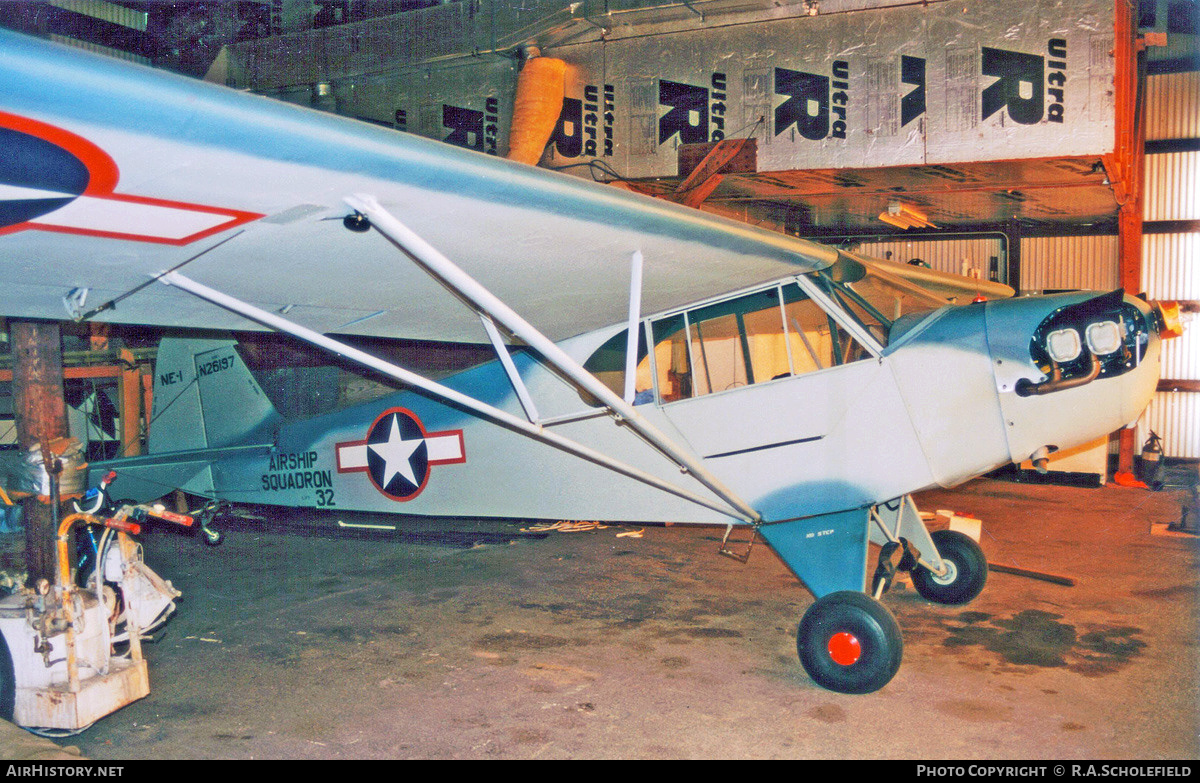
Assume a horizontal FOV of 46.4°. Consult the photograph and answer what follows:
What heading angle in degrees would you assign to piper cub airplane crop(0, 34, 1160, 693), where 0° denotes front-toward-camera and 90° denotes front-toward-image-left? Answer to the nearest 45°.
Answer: approximately 315°

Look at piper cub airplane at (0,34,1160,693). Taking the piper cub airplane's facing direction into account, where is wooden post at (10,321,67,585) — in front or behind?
behind
